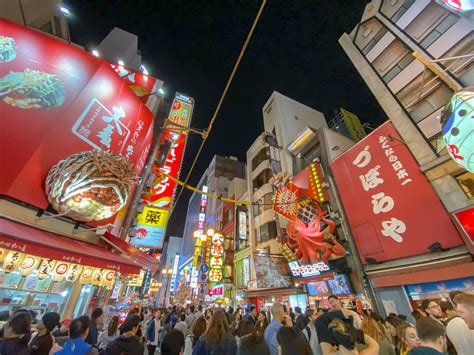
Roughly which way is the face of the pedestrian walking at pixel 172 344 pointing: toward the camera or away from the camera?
away from the camera

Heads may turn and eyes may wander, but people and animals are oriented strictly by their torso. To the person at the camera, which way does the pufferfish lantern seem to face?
facing to the left of the viewer

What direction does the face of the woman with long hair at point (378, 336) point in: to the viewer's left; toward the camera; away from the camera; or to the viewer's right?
away from the camera

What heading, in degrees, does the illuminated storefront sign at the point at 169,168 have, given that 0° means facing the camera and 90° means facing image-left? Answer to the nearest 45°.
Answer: approximately 0°

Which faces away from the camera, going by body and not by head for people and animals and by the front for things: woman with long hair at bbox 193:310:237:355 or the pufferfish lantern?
the woman with long hair

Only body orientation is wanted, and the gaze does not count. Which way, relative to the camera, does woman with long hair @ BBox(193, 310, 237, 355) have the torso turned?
away from the camera

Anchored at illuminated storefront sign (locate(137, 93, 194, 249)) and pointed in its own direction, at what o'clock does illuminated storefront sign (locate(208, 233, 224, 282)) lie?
illuminated storefront sign (locate(208, 233, 224, 282)) is roughly at 7 o'clock from illuminated storefront sign (locate(137, 93, 194, 249)).

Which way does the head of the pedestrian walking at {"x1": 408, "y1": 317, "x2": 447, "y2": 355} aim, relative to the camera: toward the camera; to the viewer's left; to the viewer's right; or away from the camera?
away from the camera

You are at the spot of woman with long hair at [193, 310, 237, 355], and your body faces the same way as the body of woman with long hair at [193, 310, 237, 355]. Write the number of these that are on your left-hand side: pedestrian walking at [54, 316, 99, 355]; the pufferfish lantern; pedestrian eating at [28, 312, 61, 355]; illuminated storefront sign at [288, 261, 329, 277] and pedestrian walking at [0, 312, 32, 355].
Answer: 3

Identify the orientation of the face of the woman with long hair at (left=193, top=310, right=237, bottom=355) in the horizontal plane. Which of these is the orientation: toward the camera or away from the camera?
away from the camera

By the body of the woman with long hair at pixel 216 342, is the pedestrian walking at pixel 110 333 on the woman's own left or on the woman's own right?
on the woman's own left
